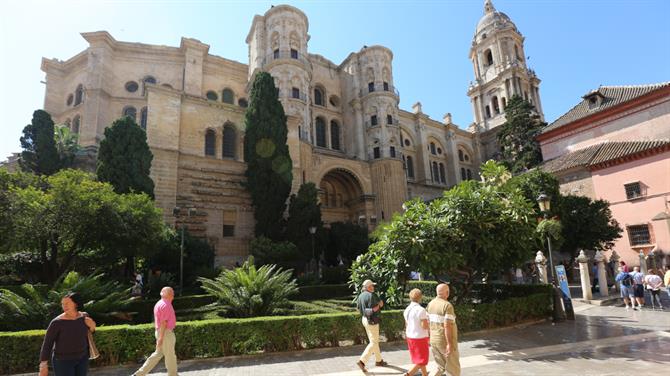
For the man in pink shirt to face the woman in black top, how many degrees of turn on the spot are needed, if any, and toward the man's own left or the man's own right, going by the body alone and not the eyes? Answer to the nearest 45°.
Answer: approximately 135° to the man's own right

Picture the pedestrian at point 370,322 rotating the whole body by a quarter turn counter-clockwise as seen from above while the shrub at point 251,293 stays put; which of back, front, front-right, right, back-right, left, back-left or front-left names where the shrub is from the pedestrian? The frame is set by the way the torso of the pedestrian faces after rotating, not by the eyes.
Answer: front-left

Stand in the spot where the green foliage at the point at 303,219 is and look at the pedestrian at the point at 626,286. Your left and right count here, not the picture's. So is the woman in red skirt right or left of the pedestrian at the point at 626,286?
right

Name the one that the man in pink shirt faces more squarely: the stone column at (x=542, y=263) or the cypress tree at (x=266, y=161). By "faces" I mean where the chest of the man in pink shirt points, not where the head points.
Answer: the stone column

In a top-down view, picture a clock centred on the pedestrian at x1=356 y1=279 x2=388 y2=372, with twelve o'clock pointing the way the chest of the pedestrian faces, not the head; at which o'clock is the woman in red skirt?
The woman in red skirt is roughly at 2 o'clock from the pedestrian.

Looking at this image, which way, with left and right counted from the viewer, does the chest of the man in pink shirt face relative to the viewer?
facing to the right of the viewer
